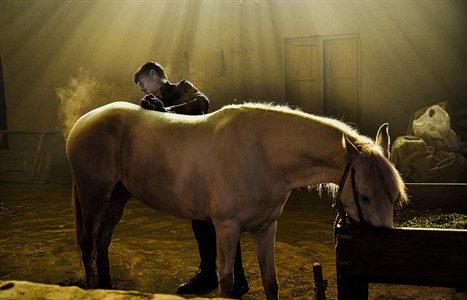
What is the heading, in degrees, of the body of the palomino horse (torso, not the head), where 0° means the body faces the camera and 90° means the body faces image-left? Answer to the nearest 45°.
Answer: approximately 270°

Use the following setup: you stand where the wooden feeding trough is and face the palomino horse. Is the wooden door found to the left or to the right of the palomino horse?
right

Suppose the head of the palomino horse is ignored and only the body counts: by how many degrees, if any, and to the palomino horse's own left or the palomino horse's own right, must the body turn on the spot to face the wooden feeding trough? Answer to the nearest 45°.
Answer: approximately 45° to the palomino horse's own right
